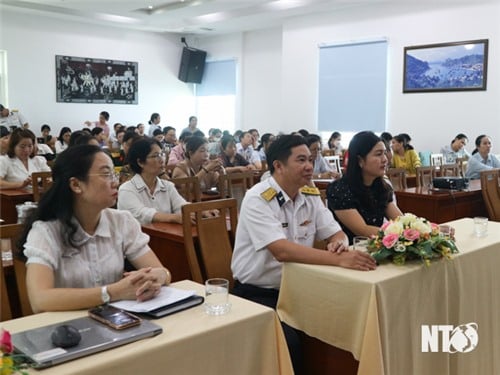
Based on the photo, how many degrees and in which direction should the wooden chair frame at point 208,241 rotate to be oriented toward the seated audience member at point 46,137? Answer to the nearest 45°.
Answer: approximately 135° to its left

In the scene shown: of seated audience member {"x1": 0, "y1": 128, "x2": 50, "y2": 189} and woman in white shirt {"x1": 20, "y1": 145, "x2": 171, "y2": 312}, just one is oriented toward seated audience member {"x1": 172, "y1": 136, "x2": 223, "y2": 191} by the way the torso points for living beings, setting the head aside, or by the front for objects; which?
seated audience member {"x1": 0, "y1": 128, "x2": 50, "y2": 189}

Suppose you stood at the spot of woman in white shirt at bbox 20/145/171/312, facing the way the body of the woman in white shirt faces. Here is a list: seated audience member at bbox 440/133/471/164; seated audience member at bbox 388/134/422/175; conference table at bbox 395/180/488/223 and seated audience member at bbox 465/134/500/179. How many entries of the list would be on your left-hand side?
4

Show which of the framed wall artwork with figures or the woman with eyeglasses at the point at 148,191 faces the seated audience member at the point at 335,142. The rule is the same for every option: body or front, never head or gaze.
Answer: the framed wall artwork with figures

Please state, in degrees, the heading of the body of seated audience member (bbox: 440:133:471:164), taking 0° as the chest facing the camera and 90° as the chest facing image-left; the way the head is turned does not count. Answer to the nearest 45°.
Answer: approximately 315°

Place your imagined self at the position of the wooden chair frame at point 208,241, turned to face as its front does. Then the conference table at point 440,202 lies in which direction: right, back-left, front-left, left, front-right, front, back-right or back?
left

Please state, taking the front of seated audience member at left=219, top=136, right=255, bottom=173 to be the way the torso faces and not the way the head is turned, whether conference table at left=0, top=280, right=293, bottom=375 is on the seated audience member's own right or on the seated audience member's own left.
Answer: on the seated audience member's own right

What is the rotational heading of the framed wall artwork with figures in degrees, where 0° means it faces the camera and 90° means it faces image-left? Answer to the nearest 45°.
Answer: approximately 315°

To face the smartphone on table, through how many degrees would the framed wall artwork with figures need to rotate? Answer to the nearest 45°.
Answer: approximately 45° to its right

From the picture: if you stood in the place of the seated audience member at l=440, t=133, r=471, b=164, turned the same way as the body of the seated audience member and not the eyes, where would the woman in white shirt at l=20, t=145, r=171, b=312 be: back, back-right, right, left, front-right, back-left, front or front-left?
front-right

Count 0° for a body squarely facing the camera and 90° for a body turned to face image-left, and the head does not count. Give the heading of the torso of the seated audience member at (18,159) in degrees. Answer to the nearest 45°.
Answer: approximately 315°

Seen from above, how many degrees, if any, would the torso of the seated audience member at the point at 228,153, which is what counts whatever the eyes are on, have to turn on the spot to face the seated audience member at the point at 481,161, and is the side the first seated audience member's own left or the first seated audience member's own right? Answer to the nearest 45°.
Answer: approximately 45° to the first seated audience member's own left

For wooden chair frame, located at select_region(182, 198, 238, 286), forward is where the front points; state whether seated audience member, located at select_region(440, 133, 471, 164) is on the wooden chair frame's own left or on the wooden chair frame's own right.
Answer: on the wooden chair frame's own left
